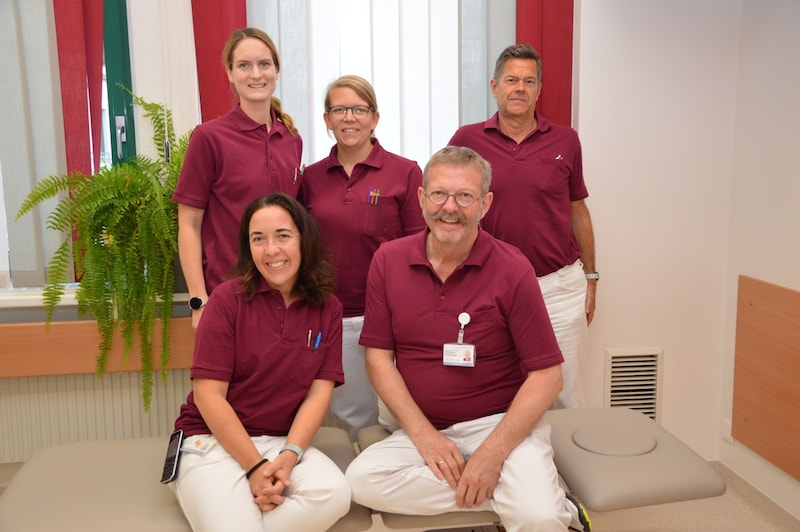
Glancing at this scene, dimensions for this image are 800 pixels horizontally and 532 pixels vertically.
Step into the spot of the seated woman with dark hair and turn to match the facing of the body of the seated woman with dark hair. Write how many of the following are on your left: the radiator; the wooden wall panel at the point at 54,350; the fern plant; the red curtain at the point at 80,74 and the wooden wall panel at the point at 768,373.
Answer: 1

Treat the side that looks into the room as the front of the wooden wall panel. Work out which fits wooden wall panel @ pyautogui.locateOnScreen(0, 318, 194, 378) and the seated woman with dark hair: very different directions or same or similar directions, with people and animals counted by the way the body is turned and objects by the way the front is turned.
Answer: same or similar directions

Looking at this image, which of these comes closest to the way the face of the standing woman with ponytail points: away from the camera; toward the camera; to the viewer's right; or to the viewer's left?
toward the camera

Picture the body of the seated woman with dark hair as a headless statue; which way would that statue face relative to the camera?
toward the camera

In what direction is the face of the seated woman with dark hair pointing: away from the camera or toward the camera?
toward the camera

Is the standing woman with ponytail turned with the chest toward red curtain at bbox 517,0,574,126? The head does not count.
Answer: no

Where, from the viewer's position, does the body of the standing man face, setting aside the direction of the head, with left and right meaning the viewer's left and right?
facing the viewer

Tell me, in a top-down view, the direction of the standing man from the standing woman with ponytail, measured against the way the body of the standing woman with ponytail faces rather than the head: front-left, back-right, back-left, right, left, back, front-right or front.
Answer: front-left

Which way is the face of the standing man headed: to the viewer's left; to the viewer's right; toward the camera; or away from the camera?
toward the camera

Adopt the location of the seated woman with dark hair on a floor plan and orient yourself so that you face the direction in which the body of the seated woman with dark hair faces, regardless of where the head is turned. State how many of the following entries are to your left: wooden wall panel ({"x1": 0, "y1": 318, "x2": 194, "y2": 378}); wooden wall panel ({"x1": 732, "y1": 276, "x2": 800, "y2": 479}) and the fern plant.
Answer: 1

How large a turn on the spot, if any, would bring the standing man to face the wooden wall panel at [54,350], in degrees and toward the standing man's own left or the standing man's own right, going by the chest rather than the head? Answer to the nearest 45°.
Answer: approximately 90° to the standing man's own right

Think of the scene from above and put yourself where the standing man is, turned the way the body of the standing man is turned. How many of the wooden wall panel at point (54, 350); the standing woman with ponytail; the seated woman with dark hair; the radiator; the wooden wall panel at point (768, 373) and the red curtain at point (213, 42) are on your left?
1

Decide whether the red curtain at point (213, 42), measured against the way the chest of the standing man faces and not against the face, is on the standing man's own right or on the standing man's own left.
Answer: on the standing man's own right
